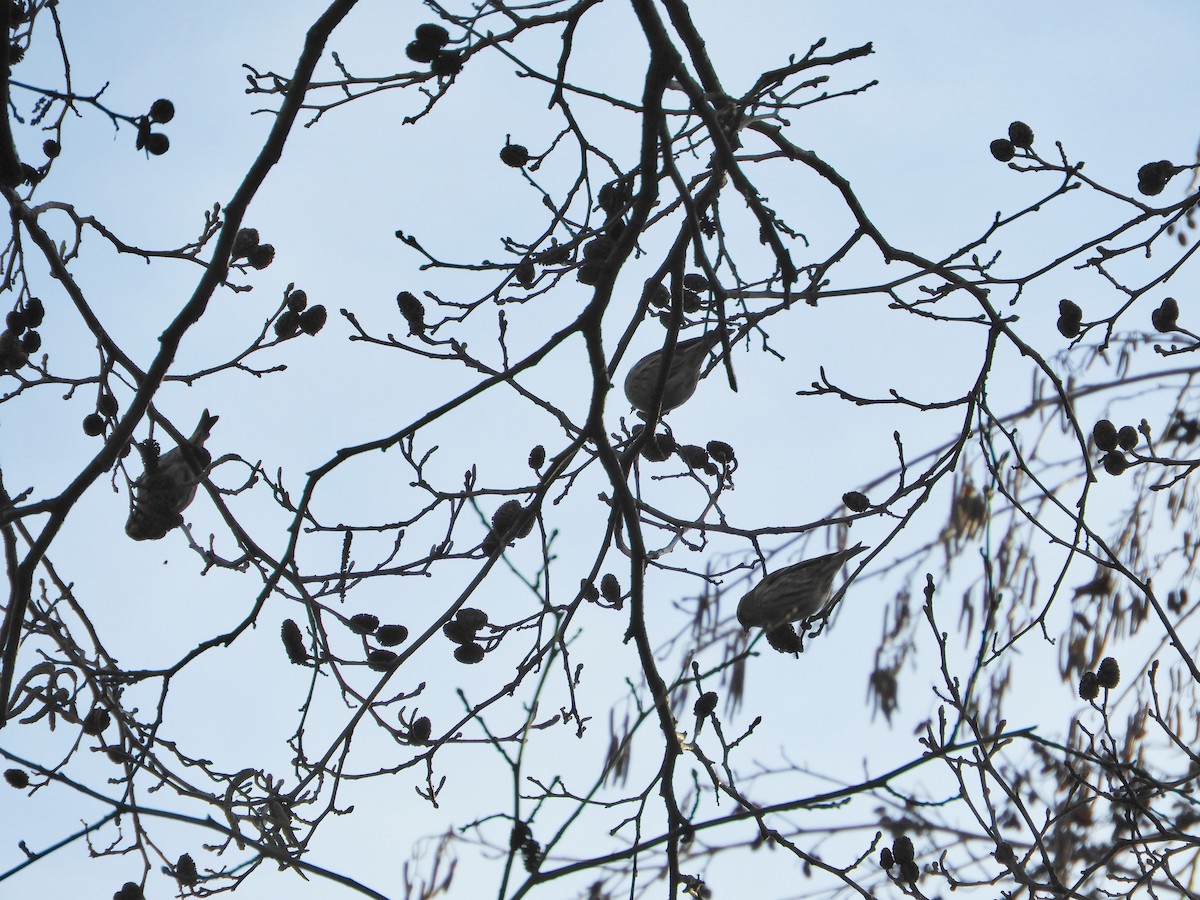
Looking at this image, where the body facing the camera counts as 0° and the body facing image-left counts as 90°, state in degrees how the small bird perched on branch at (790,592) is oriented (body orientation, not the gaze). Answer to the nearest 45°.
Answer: approximately 90°

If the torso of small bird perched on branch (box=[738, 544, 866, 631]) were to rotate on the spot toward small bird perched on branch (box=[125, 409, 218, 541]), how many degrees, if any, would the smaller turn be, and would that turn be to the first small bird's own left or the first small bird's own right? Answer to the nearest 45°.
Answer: approximately 45° to the first small bird's own left
